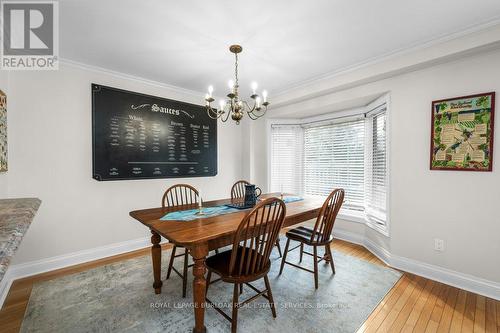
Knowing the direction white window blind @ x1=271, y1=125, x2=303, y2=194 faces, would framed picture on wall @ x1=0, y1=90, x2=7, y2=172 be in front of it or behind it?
in front

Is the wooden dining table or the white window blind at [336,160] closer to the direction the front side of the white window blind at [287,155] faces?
the wooden dining table

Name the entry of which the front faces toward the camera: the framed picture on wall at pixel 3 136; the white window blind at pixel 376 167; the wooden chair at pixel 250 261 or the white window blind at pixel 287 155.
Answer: the white window blind at pixel 287 155

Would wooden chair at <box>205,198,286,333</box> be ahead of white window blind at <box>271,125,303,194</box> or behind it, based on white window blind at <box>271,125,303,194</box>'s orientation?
ahead

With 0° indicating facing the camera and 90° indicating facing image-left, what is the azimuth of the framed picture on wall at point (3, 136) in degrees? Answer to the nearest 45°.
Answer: approximately 270°

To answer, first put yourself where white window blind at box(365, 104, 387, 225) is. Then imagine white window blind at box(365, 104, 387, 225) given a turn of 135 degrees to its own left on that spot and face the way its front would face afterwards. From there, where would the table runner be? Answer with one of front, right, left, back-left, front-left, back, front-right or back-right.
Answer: right

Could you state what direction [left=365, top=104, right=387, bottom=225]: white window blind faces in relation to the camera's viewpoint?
facing to the left of the viewer

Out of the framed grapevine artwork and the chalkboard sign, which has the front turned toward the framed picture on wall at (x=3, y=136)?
the framed grapevine artwork

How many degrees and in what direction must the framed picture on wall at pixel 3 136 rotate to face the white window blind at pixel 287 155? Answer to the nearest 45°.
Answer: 0° — it already faces it

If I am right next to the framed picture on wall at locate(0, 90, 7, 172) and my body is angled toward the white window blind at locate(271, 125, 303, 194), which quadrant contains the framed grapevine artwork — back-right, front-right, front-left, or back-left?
front-right

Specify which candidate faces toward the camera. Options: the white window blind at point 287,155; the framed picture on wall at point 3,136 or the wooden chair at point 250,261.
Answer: the white window blind

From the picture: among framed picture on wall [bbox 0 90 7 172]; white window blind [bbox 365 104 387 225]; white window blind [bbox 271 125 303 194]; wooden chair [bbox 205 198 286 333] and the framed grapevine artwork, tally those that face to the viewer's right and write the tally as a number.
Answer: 1

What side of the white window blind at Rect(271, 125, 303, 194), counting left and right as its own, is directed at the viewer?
front

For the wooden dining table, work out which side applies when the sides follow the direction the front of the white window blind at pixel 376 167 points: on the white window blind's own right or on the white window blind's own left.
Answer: on the white window blind's own left

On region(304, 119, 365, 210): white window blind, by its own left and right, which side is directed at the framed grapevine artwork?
left

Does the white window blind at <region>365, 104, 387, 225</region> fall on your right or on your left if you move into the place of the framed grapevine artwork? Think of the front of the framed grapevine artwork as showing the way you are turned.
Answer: on your right
